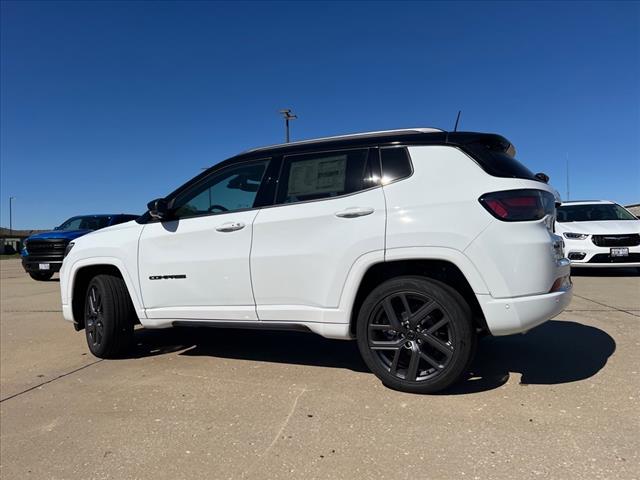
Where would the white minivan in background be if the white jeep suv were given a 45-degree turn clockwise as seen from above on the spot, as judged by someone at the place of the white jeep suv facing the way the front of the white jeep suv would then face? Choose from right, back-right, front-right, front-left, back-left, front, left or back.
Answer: front-right

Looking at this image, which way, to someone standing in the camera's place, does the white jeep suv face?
facing away from the viewer and to the left of the viewer
